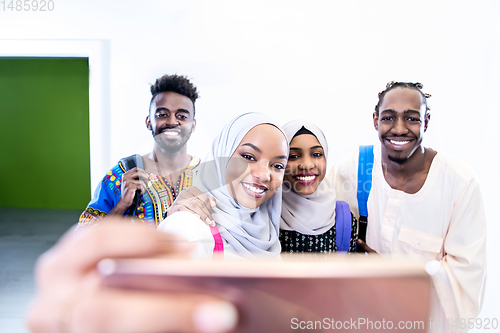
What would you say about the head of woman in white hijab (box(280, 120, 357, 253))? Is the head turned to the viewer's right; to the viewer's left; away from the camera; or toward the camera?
toward the camera

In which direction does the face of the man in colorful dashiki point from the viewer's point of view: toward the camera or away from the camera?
toward the camera

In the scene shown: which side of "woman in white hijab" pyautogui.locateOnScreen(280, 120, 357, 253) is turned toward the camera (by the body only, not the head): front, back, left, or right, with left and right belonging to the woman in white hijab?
front
